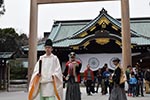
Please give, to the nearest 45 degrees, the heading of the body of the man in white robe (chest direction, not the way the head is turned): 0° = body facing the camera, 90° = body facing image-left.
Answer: approximately 0°

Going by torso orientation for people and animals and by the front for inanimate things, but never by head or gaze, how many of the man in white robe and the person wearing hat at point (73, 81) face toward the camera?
2

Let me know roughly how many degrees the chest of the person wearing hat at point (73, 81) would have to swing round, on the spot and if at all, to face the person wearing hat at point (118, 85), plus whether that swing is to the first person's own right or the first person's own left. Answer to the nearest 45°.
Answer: approximately 90° to the first person's own left

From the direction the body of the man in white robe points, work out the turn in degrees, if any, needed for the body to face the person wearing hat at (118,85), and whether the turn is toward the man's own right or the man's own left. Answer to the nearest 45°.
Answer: approximately 135° to the man's own left

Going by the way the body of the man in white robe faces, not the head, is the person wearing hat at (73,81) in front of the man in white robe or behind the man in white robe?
behind

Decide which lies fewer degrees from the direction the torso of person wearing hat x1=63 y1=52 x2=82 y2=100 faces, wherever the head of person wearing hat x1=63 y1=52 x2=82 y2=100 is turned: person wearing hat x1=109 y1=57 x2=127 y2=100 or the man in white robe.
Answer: the man in white robe

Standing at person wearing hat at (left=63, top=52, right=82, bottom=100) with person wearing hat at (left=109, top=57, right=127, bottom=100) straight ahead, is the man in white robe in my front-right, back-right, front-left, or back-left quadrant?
back-right
